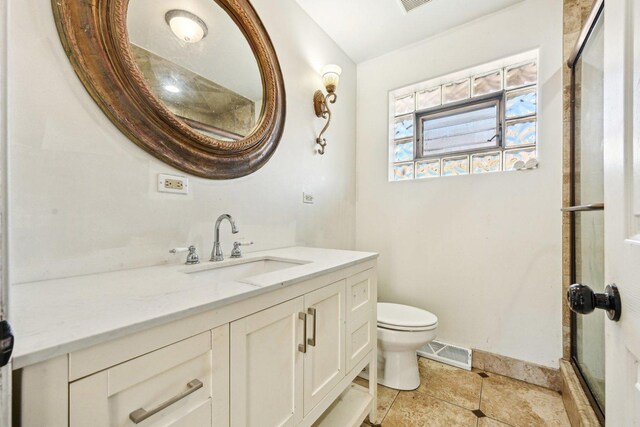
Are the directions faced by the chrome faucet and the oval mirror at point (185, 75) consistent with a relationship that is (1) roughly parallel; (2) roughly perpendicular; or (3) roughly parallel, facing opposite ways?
roughly parallel

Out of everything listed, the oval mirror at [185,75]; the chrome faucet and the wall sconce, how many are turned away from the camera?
0

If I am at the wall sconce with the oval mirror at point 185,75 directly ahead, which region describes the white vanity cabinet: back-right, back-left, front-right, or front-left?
front-left

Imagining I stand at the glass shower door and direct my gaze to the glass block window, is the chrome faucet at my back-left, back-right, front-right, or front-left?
front-left

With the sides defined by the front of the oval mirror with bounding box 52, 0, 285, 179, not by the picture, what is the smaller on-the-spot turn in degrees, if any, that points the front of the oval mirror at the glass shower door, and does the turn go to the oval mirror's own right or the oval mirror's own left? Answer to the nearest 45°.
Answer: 0° — it already faces it

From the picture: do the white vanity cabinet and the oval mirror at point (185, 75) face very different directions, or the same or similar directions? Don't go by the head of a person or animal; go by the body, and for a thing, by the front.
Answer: same or similar directions

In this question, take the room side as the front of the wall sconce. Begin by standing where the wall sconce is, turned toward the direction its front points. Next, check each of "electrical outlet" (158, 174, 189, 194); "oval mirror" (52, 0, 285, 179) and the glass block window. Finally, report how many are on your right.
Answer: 2

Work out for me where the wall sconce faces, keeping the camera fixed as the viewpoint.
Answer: facing the viewer and to the right of the viewer

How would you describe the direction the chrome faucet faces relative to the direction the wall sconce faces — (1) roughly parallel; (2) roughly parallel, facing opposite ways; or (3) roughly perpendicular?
roughly parallel

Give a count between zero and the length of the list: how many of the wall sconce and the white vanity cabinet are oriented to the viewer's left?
0

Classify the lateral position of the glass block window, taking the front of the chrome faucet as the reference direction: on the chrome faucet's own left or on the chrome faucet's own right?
on the chrome faucet's own left

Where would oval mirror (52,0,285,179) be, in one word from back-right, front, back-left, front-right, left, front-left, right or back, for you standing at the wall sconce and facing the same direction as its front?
right
